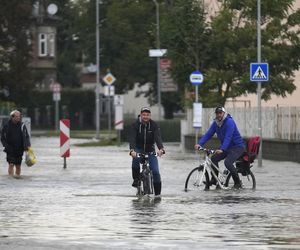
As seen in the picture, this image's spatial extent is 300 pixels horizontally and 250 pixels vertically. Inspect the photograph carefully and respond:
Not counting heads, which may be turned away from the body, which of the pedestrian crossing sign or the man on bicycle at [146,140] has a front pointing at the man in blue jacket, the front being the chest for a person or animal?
the pedestrian crossing sign

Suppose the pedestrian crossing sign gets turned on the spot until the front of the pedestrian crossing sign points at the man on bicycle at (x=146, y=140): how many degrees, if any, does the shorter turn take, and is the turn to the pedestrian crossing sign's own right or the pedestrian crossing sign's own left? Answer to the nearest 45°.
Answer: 0° — it already faces them

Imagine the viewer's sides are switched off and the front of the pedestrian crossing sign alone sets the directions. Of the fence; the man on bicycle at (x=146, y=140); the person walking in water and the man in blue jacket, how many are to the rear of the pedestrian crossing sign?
1

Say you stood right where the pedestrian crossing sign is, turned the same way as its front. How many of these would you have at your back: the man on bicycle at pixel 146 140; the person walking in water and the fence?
1

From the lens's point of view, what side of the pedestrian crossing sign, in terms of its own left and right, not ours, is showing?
front

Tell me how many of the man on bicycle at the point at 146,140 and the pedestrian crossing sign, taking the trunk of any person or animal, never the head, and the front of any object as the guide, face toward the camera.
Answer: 2

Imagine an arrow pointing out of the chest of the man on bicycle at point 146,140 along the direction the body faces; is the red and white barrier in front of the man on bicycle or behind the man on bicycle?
behind

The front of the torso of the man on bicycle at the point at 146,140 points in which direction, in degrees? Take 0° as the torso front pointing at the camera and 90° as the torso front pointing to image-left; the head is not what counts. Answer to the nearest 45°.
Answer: approximately 0°

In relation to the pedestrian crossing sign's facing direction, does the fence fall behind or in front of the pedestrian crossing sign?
behind

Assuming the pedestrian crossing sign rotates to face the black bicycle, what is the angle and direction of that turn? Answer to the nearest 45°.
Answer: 0° — it already faces it

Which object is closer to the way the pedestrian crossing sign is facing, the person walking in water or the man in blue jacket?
the man in blue jacket

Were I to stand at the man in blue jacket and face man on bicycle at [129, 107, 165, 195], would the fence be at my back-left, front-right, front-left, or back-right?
back-right
